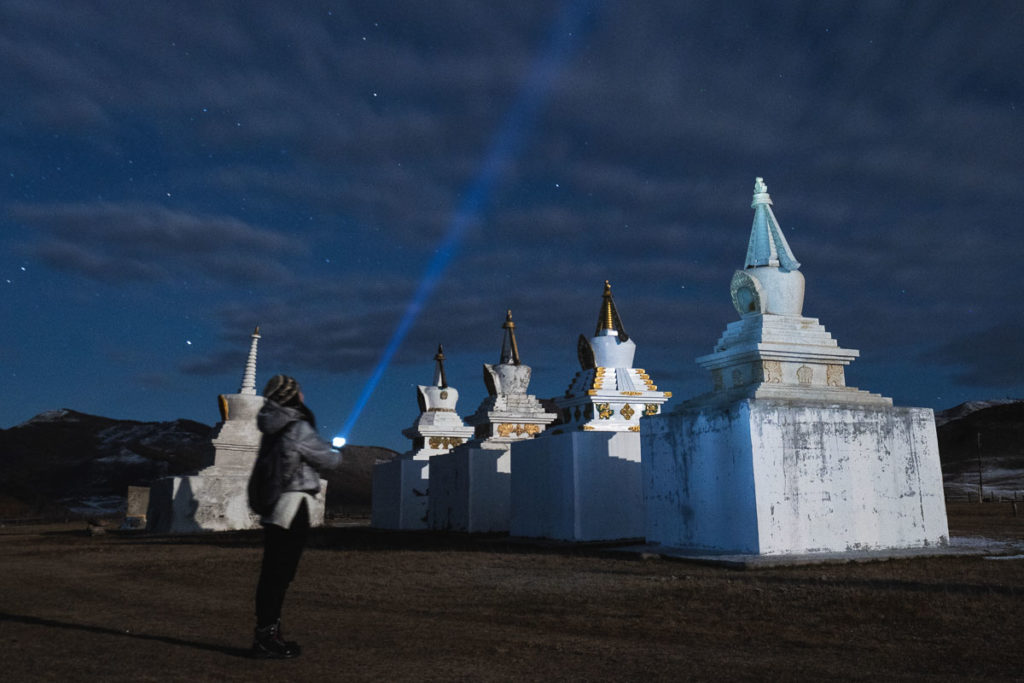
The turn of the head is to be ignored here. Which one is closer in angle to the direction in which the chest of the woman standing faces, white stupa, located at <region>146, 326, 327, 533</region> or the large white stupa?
the large white stupa

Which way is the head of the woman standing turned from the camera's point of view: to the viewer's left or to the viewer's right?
to the viewer's right

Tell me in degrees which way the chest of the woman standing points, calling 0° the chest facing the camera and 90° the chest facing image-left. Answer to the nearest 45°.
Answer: approximately 270°

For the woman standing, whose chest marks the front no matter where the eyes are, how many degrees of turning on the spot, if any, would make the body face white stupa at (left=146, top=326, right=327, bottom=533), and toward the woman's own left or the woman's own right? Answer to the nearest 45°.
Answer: approximately 90° to the woman's own left
